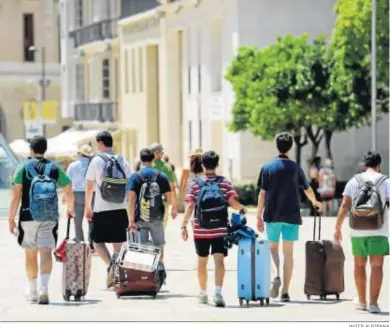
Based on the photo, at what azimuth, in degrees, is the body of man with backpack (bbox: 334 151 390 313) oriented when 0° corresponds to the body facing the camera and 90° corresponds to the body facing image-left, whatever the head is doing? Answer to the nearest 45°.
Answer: approximately 180°

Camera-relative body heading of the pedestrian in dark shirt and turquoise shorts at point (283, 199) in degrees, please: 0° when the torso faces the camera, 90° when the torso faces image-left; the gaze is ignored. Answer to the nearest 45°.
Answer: approximately 180°

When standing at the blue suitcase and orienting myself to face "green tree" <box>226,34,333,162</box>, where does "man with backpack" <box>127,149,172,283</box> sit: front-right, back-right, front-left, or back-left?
front-left

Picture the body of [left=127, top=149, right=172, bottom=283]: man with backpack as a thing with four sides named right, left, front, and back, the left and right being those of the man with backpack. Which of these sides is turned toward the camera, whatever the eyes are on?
back

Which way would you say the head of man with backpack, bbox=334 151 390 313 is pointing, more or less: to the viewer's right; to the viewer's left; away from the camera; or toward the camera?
away from the camera

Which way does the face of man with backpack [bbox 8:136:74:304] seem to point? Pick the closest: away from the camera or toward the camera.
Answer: away from the camera

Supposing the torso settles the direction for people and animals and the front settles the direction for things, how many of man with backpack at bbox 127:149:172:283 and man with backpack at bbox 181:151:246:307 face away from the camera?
2

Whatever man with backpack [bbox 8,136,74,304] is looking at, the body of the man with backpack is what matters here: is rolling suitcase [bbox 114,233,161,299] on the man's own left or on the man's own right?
on the man's own right

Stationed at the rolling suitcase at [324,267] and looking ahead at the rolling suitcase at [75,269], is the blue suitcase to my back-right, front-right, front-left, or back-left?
front-left

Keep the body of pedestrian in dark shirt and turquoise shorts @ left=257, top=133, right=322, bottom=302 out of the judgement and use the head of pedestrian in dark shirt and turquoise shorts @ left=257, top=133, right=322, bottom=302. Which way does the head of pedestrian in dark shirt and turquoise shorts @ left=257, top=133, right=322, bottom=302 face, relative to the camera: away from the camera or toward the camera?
away from the camera

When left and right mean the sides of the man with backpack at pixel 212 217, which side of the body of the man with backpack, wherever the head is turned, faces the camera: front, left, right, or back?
back

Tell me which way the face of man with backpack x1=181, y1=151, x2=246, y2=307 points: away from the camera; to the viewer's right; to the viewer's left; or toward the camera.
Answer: away from the camera

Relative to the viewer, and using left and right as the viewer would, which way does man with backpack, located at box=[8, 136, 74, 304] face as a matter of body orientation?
facing away from the viewer
